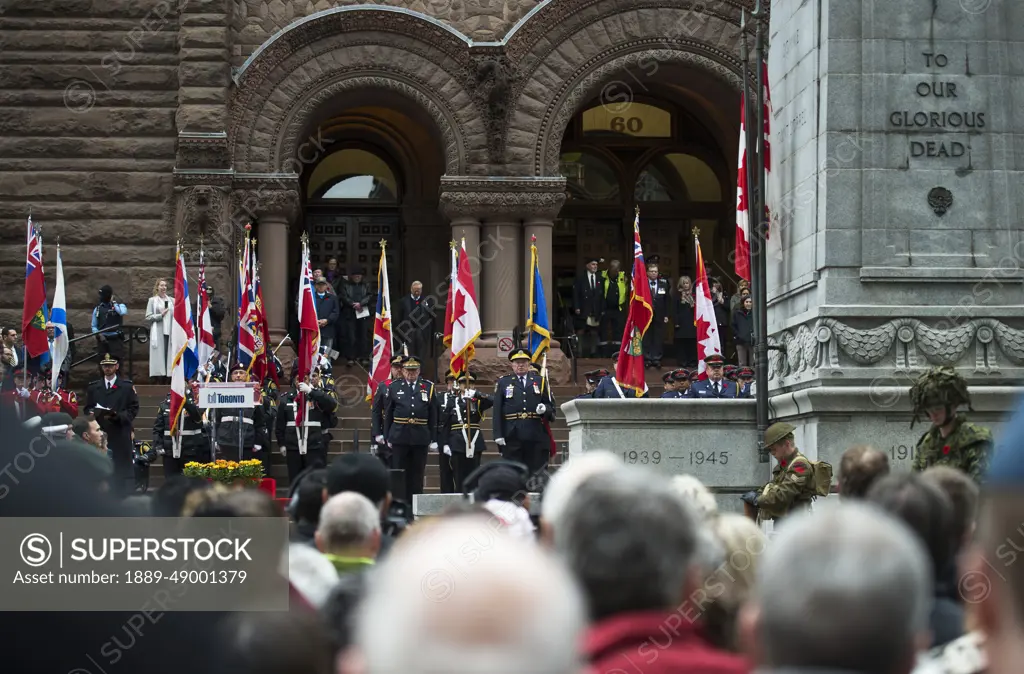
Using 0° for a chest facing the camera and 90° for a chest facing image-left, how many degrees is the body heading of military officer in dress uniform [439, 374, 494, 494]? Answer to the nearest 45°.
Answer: approximately 0°

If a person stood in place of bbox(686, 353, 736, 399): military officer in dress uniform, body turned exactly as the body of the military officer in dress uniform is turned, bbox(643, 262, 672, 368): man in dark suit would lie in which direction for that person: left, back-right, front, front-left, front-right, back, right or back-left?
back

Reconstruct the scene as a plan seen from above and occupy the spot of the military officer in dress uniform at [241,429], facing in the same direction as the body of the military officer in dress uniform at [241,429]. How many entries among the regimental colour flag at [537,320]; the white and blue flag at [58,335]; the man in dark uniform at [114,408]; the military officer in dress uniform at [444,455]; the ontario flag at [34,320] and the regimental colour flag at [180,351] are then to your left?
2

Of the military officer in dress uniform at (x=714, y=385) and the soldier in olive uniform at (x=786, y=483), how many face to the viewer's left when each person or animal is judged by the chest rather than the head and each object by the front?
1

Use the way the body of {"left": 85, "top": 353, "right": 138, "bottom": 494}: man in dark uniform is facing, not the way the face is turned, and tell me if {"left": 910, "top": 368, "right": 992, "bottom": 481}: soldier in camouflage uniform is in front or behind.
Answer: in front

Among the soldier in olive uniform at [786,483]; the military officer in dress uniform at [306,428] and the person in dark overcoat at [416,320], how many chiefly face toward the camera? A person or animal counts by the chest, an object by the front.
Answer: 2

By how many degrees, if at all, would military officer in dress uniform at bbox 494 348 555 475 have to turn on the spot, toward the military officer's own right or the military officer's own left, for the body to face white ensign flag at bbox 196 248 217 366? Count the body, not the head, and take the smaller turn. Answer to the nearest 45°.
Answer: approximately 135° to the military officer's own right

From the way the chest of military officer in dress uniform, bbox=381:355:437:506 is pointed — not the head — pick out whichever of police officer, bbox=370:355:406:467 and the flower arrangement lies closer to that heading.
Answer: the flower arrangement

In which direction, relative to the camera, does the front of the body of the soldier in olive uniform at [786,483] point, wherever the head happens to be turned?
to the viewer's left

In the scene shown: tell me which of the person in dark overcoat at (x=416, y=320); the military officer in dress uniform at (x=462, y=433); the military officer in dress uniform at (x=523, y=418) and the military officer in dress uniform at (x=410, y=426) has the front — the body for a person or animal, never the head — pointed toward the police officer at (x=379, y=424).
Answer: the person in dark overcoat
